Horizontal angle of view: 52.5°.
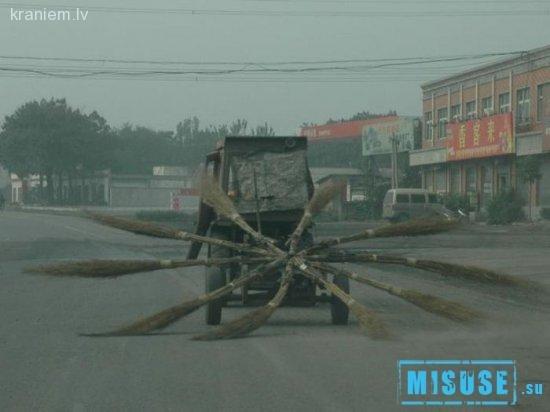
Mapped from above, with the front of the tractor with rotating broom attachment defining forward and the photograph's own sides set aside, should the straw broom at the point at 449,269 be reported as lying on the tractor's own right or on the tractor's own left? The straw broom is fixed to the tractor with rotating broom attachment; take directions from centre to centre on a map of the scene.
on the tractor's own right

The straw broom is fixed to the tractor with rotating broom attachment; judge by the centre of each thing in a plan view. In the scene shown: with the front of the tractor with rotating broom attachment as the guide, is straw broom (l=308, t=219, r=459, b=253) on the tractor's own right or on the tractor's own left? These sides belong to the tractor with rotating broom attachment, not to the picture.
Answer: on the tractor's own right

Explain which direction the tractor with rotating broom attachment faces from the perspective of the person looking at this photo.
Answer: facing away from the viewer
